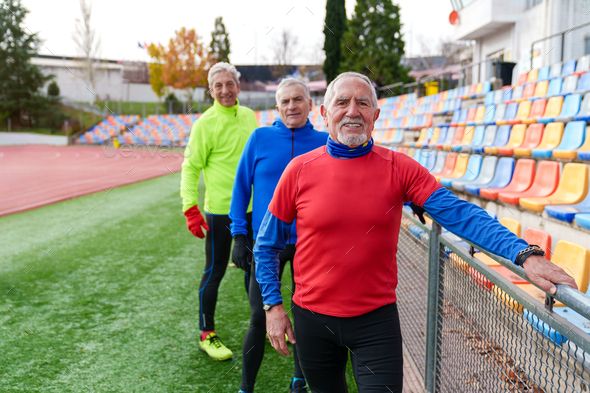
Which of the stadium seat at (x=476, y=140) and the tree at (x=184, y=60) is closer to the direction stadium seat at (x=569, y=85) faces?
the stadium seat

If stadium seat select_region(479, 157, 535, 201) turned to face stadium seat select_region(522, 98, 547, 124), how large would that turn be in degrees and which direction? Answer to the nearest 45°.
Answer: approximately 135° to its right

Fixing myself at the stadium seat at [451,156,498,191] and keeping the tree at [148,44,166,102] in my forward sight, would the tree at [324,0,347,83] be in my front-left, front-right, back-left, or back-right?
front-right

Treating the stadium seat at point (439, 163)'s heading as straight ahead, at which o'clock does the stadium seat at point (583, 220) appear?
the stadium seat at point (583, 220) is roughly at 10 o'clock from the stadium seat at point (439, 163).

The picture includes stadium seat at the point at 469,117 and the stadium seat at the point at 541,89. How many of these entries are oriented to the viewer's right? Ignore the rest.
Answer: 0

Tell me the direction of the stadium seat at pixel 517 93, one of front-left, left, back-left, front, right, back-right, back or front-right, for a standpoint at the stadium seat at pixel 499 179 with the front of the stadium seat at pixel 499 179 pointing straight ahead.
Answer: back-right

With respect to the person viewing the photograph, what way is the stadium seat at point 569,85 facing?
facing the viewer and to the left of the viewer

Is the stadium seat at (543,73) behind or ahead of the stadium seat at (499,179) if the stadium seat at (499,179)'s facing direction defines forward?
behind

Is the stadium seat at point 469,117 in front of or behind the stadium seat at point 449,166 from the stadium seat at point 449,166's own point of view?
behind

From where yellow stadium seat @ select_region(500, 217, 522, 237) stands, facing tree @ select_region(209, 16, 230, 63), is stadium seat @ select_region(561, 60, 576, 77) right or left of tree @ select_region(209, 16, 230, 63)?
right

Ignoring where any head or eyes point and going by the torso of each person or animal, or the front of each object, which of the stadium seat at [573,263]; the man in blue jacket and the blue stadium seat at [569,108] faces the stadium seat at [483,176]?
the blue stadium seat

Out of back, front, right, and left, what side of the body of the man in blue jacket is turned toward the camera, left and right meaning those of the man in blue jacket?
front

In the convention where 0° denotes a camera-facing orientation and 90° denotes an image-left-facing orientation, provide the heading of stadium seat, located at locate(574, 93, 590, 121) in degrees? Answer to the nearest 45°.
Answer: approximately 45°

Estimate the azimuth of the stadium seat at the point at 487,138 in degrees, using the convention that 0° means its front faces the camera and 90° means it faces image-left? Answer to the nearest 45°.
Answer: approximately 45°
